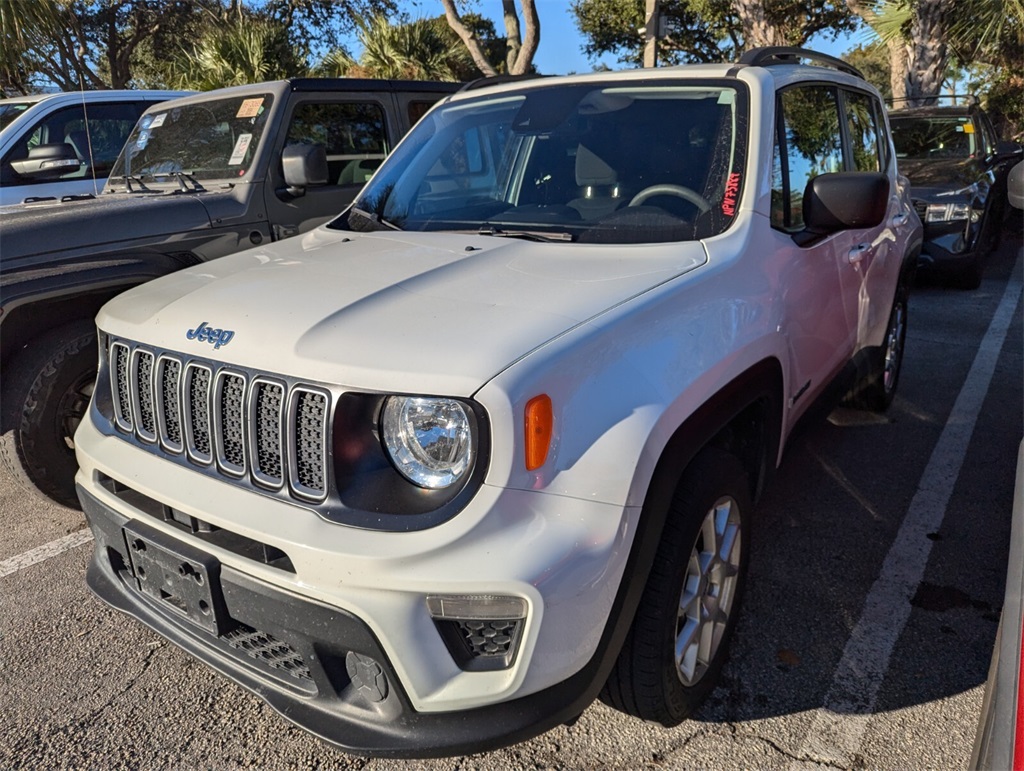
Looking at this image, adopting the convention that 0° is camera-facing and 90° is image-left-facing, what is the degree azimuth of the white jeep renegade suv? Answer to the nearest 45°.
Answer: approximately 45°

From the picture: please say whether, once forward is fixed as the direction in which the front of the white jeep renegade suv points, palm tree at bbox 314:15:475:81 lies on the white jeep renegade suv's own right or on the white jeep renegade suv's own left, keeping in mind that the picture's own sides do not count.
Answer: on the white jeep renegade suv's own right
